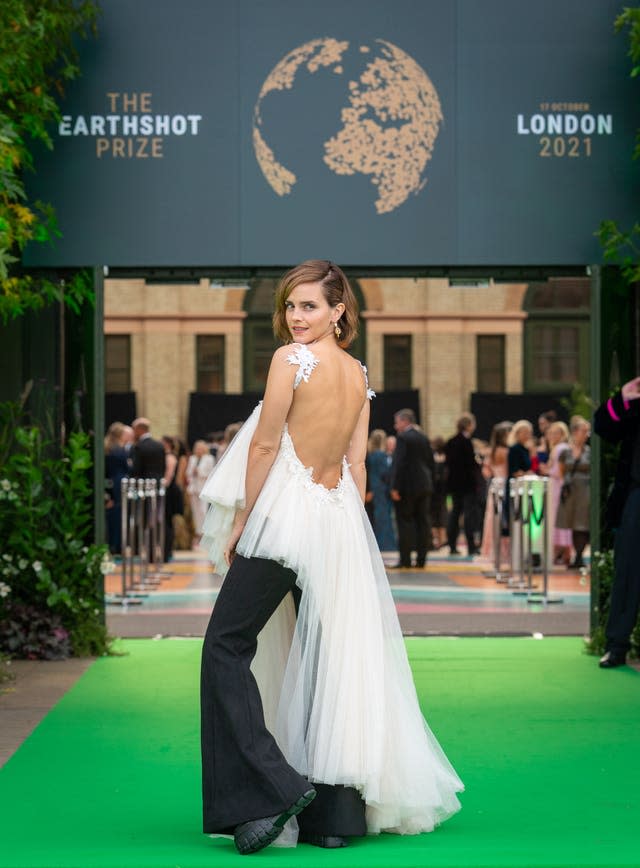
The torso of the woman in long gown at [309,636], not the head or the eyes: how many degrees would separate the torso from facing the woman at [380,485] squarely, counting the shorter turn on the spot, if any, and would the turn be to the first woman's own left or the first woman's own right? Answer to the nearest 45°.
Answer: approximately 45° to the first woman's own right

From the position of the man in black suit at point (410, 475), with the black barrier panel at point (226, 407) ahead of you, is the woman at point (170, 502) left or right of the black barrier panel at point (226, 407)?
left

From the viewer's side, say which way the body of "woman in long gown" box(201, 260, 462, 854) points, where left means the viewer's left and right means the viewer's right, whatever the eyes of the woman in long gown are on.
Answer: facing away from the viewer and to the left of the viewer

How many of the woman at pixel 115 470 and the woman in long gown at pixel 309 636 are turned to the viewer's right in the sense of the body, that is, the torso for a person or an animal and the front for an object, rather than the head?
1

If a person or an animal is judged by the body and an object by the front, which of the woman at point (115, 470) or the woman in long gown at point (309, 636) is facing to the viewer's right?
the woman

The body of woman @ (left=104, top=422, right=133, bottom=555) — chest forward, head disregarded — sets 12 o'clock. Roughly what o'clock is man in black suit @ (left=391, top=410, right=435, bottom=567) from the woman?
The man in black suit is roughly at 1 o'clock from the woman.

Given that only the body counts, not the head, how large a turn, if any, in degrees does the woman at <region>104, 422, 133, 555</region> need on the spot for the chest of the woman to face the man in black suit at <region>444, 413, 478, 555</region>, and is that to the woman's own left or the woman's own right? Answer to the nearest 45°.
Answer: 0° — they already face them

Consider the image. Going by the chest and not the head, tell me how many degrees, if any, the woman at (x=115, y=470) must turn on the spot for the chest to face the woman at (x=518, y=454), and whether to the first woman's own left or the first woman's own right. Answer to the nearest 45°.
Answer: approximately 45° to the first woman's own right

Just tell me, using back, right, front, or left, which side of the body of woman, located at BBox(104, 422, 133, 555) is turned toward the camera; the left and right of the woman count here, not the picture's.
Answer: right
